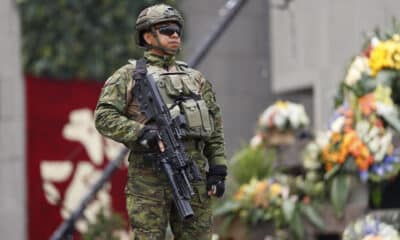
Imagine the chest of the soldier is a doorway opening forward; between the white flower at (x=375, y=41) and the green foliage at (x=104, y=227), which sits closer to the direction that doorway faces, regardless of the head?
the white flower

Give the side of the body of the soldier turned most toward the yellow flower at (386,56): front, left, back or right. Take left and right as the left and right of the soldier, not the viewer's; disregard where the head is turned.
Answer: left

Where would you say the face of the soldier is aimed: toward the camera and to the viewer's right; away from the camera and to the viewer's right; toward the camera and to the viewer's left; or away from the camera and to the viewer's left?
toward the camera and to the viewer's right

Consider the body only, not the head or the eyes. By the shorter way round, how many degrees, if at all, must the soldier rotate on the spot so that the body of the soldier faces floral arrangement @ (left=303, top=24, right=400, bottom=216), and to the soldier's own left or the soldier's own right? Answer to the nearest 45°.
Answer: approximately 90° to the soldier's own left

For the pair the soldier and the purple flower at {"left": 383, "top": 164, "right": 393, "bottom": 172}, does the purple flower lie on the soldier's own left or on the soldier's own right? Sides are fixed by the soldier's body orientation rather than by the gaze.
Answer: on the soldier's own left

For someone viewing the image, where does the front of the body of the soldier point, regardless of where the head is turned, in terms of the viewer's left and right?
facing the viewer and to the right of the viewer

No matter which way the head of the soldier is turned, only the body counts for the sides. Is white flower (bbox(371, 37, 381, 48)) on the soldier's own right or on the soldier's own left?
on the soldier's own left
